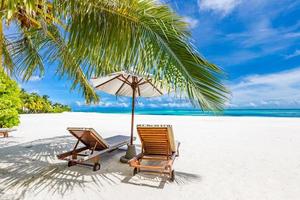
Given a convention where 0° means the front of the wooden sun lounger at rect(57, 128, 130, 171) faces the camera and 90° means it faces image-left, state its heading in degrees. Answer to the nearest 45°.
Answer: approximately 225°

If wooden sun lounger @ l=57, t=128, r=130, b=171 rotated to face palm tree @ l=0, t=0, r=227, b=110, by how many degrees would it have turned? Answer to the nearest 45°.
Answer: approximately 135° to its right

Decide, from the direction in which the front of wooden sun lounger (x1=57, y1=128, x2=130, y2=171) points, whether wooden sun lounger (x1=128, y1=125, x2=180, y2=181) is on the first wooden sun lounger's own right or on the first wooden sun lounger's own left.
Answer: on the first wooden sun lounger's own right
